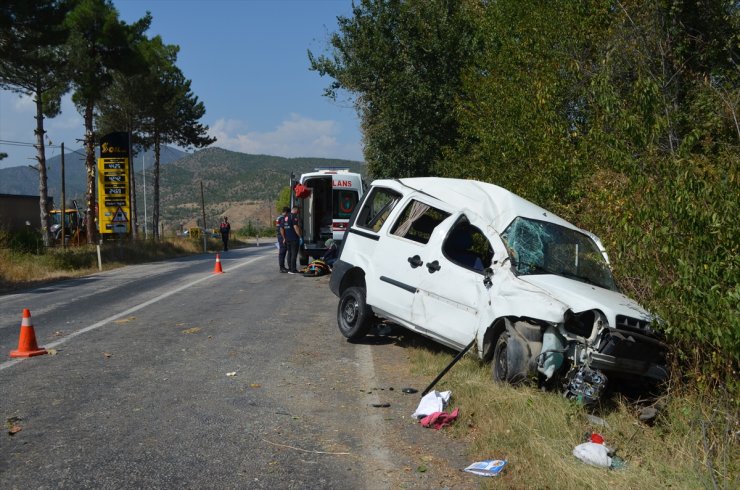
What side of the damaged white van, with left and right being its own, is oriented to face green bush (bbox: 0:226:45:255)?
back

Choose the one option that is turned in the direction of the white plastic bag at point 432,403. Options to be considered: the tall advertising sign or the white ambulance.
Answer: the tall advertising sign

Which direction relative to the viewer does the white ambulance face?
away from the camera

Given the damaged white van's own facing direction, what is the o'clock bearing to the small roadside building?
The small roadside building is roughly at 6 o'clock from the damaged white van.

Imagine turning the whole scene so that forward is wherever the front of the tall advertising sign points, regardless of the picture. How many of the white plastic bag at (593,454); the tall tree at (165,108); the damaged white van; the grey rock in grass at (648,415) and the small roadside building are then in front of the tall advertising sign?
3

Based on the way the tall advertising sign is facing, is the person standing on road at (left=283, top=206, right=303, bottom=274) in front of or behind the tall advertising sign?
in front

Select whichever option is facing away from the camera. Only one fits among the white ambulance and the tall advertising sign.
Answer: the white ambulance

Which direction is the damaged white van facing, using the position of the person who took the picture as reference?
facing the viewer and to the right of the viewer

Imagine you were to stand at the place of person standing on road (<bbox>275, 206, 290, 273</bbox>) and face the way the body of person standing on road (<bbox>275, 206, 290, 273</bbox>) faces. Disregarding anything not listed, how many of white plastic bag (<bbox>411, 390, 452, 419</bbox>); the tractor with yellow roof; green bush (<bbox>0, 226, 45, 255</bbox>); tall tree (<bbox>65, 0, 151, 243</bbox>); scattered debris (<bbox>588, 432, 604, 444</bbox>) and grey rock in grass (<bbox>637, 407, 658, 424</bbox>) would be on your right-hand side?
3

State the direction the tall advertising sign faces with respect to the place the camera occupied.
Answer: facing the viewer

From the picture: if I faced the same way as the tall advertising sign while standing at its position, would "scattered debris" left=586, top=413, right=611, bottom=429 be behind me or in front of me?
in front

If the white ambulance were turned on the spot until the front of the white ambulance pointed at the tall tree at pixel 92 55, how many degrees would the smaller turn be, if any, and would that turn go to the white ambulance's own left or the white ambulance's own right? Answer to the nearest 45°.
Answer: approximately 45° to the white ambulance's own left

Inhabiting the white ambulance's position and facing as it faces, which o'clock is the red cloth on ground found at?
The red cloth on ground is roughly at 6 o'clock from the white ambulance.
